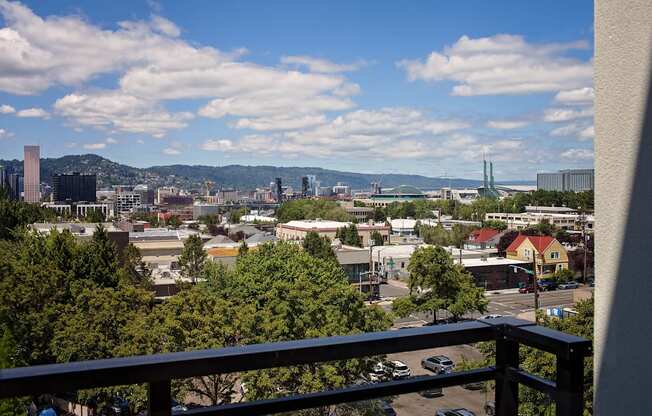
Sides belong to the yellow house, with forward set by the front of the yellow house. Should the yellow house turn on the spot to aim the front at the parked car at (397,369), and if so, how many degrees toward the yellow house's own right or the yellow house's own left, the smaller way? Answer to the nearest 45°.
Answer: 0° — it already faces it

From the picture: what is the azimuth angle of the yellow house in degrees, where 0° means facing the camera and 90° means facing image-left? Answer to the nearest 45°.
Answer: approximately 0°

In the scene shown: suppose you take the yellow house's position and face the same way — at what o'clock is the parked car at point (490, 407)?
The parked car is roughly at 12 o'clock from the yellow house.

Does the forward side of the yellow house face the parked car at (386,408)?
yes

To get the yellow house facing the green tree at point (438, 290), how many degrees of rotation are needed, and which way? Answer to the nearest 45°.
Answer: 0° — it already faces it

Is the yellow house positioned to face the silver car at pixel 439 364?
yes

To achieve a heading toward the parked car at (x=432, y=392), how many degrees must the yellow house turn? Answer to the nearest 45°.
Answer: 0° — it already faces it

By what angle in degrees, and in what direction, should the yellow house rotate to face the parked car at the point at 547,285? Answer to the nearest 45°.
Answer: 0° — it already faces it

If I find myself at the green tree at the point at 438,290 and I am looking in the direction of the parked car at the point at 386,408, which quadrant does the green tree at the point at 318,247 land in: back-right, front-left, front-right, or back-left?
back-right

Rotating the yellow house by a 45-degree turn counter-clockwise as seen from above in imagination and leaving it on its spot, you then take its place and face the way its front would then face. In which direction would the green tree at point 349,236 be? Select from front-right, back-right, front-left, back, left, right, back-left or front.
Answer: back

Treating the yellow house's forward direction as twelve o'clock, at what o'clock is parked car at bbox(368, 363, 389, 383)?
The parked car is roughly at 12 o'clock from the yellow house.

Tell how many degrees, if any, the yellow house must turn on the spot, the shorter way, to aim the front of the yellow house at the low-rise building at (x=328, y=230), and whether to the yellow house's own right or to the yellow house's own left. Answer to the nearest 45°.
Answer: approximately 135° to the yellow house's own right
